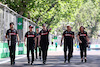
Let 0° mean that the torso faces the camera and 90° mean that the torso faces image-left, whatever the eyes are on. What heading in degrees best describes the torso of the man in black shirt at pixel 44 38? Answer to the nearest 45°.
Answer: approximately 0°
